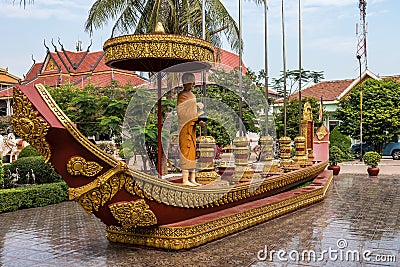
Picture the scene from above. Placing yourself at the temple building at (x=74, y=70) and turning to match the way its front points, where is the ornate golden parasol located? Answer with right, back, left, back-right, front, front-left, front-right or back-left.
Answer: front-left

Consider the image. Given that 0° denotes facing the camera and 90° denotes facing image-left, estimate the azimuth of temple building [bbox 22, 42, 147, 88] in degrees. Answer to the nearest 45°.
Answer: approximately 45°

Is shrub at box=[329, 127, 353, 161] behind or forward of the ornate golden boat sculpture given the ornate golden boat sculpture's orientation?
behind

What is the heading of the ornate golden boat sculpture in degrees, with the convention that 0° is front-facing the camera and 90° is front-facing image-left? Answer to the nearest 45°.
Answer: approximately 45°

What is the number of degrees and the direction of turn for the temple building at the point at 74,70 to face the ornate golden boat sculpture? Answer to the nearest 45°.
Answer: approximately 45° to its left

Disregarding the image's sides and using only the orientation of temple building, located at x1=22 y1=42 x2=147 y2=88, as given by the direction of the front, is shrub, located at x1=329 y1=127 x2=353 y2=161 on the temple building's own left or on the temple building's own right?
on the temple building's own left

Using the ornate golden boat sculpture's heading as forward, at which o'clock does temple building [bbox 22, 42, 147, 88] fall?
The temple building is roughly at 4 o'clock from the ornate golden boat sculpture.

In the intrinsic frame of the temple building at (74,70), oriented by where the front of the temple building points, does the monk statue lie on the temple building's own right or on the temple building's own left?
on the temple building's own left
